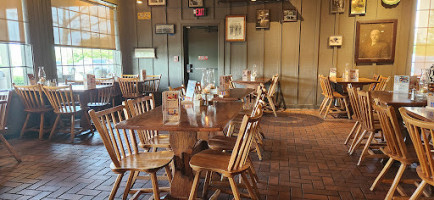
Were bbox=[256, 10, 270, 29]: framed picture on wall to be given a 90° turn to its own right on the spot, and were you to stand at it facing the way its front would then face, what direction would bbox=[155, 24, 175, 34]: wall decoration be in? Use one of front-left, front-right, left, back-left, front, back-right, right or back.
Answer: front

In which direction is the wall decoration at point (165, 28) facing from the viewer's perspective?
toward the camera

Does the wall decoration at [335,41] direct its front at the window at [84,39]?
no

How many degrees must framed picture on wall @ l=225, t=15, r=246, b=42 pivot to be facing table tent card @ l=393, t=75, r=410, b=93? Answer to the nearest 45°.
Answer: approximately 45° to its left

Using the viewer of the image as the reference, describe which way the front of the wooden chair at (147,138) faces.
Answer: facing the viewer and to the right of the viewer

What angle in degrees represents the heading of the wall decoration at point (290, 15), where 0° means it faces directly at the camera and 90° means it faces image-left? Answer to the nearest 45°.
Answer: approximately 0°

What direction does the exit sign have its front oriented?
toward the camera

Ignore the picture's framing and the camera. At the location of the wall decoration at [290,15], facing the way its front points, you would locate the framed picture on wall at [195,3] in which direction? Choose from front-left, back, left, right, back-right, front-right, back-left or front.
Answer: right

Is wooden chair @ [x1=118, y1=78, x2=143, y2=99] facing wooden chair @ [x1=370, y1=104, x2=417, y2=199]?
no

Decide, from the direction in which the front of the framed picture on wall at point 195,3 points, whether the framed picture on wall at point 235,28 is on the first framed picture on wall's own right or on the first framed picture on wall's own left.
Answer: on the first framed picture on wall's own left

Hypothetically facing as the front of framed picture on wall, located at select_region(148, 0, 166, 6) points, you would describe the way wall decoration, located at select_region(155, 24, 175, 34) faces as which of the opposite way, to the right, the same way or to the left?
the same way

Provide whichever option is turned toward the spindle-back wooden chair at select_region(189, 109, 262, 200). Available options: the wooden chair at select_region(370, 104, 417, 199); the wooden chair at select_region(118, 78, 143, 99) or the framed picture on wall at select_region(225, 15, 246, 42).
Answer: the framed picture on wall

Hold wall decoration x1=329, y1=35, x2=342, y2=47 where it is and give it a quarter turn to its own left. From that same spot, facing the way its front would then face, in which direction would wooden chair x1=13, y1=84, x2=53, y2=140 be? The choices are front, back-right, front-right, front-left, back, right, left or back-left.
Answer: back-right

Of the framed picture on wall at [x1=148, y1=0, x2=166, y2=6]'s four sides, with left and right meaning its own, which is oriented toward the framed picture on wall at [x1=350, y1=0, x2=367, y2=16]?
left

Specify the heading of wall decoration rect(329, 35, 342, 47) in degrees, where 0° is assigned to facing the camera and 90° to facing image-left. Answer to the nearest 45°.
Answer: approximately 0°

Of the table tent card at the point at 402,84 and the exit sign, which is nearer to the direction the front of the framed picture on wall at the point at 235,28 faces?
the table tent card

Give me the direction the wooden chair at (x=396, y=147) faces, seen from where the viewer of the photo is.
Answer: facing away from the viewer and to the right of the viewer

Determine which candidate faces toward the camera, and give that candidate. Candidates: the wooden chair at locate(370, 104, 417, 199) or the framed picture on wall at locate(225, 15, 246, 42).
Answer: the framed picture on wall

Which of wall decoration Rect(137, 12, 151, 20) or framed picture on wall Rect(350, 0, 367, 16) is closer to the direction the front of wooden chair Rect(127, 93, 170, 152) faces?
the framed picture on wall
